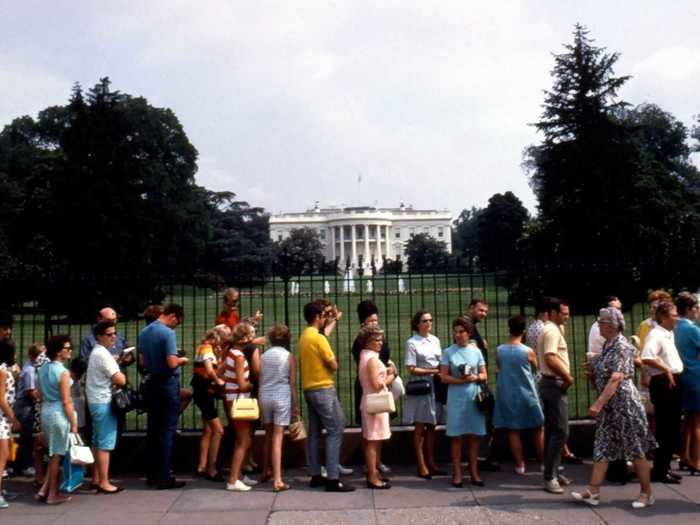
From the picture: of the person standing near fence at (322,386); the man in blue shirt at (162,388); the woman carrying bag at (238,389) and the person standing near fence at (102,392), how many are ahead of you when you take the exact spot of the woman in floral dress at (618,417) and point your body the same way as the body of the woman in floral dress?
4

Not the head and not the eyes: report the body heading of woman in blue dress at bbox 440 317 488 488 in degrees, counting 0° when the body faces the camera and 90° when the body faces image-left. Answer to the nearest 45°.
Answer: approximately 0°

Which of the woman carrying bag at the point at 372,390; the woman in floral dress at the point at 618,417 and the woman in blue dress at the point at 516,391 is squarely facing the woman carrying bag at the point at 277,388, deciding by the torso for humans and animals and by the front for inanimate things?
the woman in floral dress

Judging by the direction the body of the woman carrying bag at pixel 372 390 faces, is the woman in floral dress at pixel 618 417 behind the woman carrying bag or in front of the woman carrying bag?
in front

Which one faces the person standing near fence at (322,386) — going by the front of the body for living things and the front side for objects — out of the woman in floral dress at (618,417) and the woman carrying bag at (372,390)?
the woman in floral dress

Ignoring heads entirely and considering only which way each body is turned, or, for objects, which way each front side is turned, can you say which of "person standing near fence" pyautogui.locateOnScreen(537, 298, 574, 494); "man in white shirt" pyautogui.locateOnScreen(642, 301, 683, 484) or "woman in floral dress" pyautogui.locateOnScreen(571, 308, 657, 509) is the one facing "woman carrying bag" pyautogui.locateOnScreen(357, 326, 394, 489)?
the woman in floral dress

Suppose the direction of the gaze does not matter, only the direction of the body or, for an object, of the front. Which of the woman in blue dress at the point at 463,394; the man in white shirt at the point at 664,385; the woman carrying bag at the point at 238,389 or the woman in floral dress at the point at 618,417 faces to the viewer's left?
the woman in floral dress

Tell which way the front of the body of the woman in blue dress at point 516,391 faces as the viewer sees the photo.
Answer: away from the camera

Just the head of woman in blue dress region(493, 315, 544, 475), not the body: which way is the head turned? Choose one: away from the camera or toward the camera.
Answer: away from the camera
